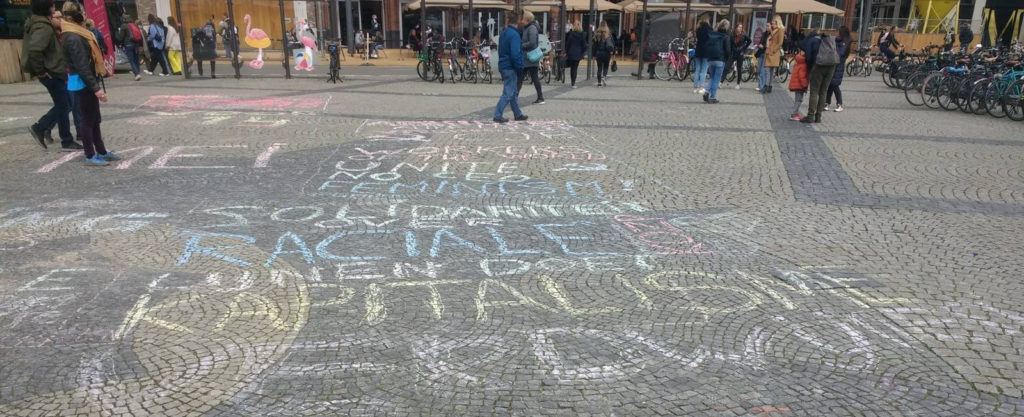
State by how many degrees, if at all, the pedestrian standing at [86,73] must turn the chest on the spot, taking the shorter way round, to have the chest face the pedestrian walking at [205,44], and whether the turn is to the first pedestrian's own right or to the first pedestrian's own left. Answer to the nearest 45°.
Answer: approximately 90° to the first pedestrian's own left

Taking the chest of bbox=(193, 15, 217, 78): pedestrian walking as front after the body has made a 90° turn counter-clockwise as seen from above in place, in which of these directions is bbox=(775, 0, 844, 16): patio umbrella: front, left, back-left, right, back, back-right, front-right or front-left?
front

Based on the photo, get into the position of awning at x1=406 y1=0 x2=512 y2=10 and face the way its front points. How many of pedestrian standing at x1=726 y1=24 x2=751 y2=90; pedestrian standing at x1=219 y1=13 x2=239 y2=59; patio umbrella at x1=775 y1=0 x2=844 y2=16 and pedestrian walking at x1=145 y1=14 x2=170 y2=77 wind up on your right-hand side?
2

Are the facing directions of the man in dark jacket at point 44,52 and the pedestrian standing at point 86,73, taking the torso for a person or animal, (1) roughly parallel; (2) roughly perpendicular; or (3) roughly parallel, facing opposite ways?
roughly parallel

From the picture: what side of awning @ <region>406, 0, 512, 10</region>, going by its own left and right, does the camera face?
front

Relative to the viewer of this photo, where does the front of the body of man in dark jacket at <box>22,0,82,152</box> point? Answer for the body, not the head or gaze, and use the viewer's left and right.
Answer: facing to the right of the viewer

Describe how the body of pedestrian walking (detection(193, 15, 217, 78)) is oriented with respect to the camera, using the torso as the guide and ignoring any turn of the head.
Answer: away from the camera

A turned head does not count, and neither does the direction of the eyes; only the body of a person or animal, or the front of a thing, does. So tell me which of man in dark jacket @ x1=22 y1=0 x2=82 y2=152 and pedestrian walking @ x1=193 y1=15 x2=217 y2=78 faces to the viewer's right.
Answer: the man in dark jacket
